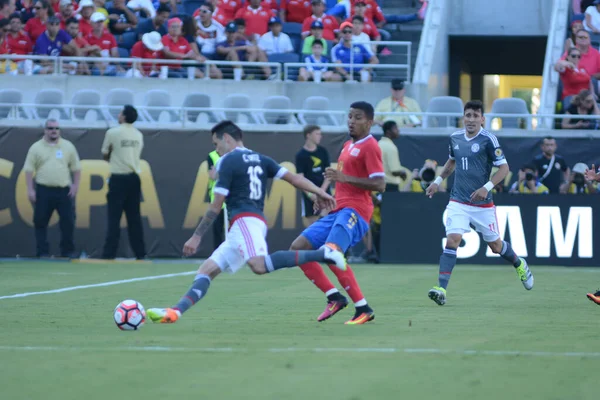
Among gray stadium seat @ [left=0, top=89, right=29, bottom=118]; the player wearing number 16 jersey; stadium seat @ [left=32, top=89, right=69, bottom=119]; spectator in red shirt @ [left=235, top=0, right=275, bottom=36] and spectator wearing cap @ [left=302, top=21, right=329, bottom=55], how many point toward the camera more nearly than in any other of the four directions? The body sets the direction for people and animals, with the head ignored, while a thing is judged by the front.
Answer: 4

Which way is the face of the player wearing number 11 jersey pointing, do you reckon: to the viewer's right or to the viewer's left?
to the viewer's left

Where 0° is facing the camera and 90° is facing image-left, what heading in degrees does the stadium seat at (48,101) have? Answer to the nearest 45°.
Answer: approximately 0°

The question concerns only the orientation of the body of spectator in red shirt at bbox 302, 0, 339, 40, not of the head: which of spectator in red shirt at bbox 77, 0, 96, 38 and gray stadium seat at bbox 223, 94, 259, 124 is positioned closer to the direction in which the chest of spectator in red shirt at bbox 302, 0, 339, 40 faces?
the gray stadium seat

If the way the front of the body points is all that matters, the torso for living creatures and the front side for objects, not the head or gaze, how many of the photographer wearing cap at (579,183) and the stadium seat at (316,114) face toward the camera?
2

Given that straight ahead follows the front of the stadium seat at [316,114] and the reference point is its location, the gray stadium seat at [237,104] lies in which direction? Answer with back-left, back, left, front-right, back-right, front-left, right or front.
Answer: right

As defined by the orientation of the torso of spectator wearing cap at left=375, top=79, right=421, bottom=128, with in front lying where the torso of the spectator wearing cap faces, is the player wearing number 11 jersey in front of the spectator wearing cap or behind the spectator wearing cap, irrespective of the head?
in front

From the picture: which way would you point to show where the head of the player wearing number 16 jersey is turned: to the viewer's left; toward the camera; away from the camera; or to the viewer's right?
to the viewer's left
